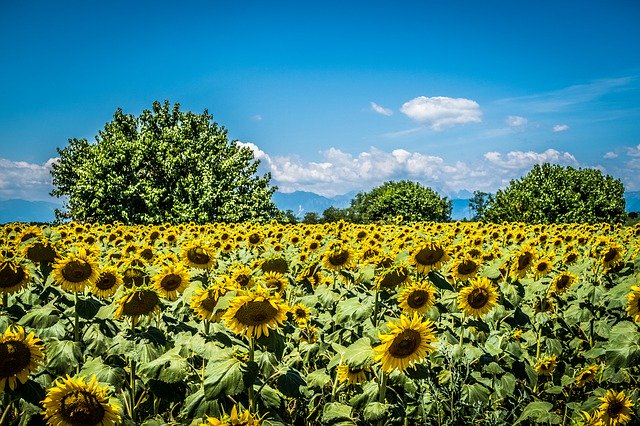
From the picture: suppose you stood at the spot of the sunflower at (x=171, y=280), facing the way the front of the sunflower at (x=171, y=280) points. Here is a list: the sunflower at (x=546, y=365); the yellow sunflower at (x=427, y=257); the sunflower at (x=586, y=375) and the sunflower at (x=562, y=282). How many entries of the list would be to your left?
4

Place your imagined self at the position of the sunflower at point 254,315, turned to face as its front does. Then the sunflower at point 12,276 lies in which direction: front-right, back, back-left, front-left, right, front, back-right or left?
back-right

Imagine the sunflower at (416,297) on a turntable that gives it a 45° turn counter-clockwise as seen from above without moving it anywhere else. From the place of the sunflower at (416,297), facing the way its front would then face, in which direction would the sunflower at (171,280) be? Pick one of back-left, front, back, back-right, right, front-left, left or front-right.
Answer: back-right

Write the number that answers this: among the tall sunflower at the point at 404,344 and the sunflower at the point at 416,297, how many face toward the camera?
2

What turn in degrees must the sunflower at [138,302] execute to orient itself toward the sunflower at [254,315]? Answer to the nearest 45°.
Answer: approximately 45° to its left

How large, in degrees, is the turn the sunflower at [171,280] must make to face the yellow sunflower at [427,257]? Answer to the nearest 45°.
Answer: approximately 90° to its left

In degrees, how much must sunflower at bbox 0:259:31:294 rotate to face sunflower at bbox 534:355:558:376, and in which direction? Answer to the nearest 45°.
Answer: approximately 90° to its left

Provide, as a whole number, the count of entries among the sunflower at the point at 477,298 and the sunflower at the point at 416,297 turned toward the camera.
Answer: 2

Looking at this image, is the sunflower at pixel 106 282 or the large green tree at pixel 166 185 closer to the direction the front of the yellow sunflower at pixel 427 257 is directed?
the sunflower

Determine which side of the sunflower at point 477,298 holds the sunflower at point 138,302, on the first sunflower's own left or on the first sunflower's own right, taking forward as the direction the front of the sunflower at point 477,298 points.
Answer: on the first sunflower's own right

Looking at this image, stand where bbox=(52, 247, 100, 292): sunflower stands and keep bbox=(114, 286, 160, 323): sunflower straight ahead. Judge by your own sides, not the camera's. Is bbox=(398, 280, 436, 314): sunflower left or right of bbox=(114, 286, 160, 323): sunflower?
left
